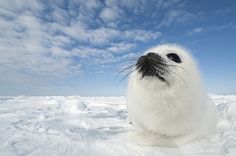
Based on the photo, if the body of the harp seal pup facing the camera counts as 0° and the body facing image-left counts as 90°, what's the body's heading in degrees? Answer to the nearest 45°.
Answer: approximately 45°
